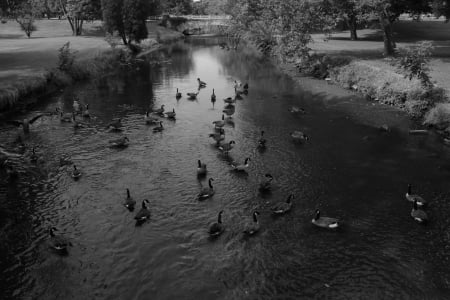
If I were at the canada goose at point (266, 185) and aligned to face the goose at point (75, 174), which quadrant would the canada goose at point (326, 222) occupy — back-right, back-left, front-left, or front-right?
back-left

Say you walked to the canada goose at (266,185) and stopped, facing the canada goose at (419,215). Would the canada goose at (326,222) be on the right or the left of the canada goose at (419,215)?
right

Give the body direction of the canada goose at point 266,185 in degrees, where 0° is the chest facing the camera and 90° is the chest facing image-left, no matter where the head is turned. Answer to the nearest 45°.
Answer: approximately 225°

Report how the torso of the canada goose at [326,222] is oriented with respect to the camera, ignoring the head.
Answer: to the viewer's left

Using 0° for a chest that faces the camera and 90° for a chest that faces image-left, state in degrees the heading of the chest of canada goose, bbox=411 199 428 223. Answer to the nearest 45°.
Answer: approximately 135°

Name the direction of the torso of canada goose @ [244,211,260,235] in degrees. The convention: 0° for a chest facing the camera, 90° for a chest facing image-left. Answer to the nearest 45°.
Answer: approximately 225°

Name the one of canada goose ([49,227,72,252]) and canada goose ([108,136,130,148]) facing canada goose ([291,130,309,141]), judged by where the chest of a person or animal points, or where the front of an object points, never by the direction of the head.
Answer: canada goose ([108,136,130,148])

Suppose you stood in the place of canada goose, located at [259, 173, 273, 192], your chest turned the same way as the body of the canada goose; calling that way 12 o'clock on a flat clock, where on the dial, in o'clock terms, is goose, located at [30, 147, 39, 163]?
The goose is roughly at 8 o'clock from the canada goose.
